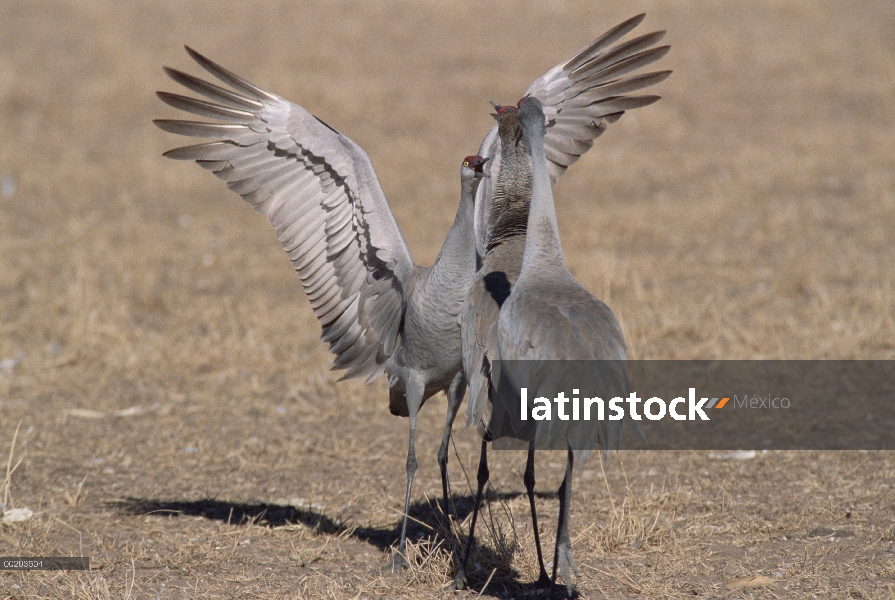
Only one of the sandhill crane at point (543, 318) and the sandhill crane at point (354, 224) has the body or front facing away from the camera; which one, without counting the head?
the sandhill crane at point (543, 318)

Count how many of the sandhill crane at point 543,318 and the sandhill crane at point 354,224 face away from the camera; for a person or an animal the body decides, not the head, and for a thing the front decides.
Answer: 1

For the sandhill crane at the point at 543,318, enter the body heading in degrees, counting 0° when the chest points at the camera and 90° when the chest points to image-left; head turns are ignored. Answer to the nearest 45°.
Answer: approximately 180°

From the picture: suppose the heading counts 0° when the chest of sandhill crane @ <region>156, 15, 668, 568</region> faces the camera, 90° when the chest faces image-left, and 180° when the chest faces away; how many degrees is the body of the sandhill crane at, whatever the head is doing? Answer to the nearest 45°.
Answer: approximately 315°

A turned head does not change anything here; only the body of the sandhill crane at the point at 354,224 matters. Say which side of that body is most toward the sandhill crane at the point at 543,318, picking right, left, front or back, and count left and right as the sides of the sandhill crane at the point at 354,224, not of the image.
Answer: front
